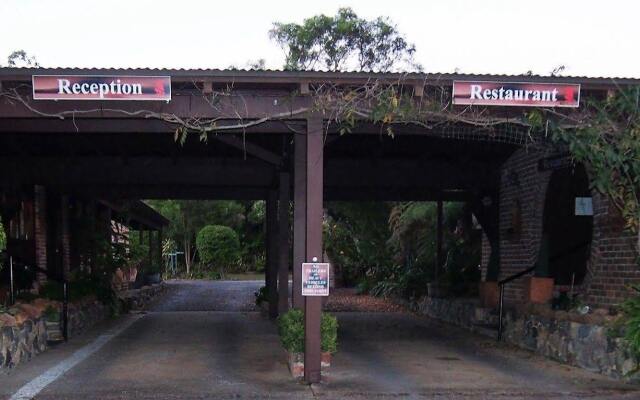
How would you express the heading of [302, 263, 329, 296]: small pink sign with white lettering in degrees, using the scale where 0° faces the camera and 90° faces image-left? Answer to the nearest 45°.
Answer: approximately 0°

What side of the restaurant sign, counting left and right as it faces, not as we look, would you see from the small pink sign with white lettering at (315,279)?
right

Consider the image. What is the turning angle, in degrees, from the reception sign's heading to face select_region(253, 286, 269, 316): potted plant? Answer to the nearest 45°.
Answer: approximately 180°

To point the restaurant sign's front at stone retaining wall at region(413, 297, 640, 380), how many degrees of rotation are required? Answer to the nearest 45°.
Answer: approximately 180°

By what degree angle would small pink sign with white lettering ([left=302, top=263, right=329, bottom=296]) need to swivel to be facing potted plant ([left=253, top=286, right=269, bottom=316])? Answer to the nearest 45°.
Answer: approximately 180°
